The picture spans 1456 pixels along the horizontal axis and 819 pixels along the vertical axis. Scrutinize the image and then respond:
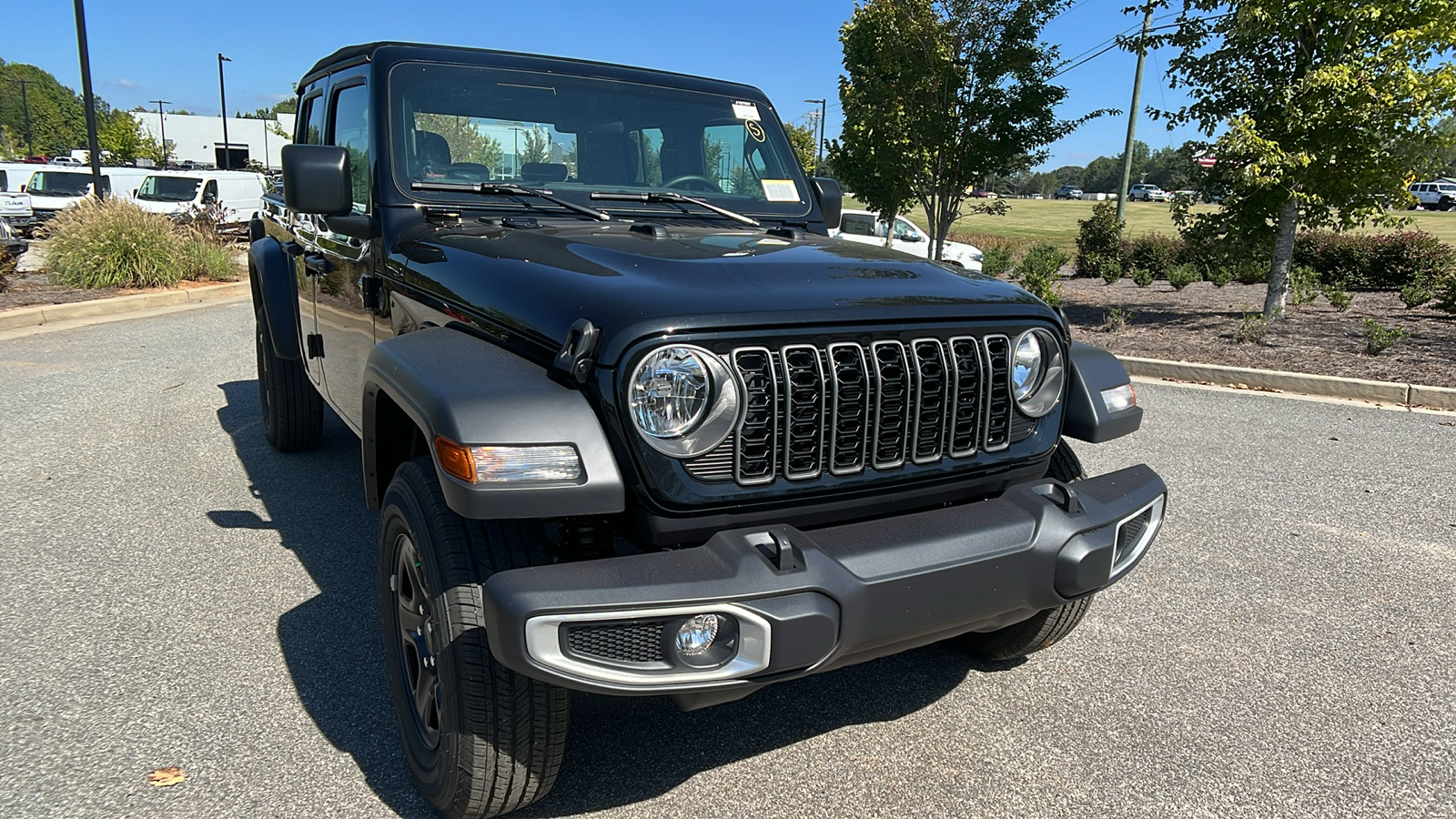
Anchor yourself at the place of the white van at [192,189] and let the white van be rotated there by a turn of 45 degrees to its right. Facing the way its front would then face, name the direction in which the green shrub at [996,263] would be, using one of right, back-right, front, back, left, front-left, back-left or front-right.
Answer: back-left

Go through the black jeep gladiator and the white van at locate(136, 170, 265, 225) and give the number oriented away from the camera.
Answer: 0

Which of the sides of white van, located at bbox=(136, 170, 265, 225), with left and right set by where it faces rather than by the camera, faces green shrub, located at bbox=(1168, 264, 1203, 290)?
left

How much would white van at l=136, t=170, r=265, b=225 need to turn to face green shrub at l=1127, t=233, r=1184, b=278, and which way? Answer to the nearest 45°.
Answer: approximately 90° to its left

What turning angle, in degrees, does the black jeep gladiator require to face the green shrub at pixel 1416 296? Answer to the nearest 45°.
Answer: approximately 90° to its left

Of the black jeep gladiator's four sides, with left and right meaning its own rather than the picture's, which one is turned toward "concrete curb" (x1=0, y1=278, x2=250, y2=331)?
back

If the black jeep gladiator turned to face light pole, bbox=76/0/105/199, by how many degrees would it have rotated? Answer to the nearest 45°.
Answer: approximately 180°

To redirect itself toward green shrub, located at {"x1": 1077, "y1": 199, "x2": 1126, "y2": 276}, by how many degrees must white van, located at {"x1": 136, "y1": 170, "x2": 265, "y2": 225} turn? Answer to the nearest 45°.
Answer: approximately 90° to its left

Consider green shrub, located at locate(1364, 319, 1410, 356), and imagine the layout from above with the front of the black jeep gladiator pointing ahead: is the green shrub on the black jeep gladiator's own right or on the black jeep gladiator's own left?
on the black jeep gladiator's own left

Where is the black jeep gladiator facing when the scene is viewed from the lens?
facing the viewer and to the right of the viewer

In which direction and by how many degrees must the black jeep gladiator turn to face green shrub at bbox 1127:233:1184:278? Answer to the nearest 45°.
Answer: approximately 90° to its left

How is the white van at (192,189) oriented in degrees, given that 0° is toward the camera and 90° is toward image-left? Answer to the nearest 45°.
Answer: approximately 45°

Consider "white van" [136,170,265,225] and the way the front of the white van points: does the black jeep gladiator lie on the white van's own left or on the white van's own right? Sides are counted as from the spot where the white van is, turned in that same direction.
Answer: on the white van's own left

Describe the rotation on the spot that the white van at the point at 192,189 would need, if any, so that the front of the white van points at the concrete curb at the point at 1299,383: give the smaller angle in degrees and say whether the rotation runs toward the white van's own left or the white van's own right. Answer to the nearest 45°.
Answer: approximately 45° to the white van's own left

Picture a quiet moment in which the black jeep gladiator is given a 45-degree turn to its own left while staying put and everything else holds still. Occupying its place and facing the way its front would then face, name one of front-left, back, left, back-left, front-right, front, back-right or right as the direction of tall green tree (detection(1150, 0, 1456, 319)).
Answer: front-left

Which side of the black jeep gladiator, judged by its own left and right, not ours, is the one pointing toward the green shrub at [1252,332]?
left

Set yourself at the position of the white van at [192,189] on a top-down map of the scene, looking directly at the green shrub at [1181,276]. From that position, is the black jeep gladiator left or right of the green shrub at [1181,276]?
right
